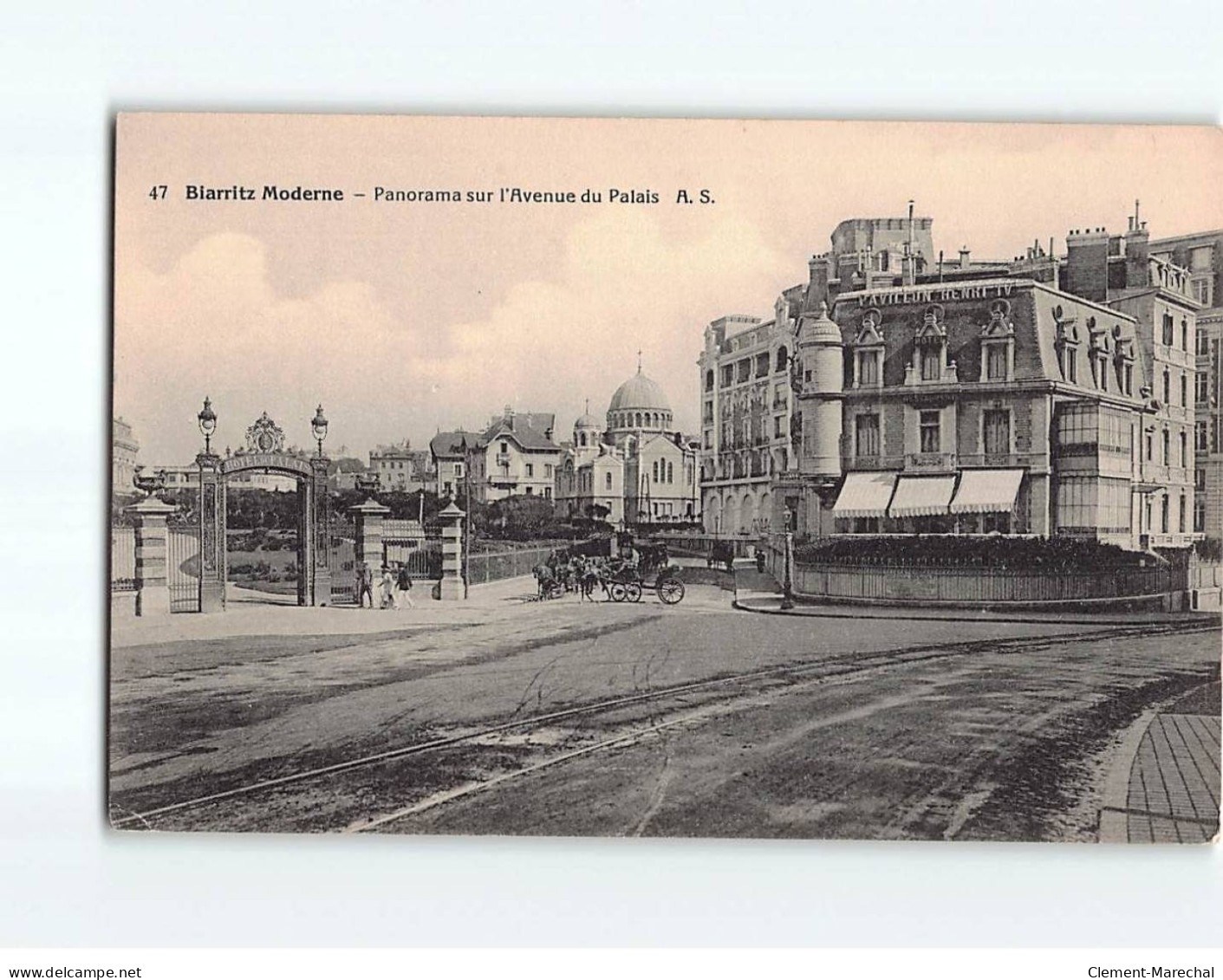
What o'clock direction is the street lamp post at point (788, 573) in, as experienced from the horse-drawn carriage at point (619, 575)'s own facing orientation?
The street lamp post is roughly at 6 o'clock from the horse-drawn carriage.

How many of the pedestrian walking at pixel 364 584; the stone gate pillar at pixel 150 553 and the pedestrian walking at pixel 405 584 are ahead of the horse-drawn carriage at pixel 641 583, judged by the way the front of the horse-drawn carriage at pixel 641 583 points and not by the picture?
3

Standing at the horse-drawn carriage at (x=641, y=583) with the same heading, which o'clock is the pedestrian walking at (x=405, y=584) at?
The pedestrian walking is roughly at 12 o'clock from the horse-drawn carriage.

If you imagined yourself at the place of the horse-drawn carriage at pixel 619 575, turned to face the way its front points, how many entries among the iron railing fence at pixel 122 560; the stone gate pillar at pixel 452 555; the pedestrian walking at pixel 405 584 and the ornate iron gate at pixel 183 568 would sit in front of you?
4

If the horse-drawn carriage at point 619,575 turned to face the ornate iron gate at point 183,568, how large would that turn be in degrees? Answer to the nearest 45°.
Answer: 0° — it already faces it

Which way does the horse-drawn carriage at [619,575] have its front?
to the viewer's left

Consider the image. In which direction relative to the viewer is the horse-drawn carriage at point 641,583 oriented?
to the viewer's left

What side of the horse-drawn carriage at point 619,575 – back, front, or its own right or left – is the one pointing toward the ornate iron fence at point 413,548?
front

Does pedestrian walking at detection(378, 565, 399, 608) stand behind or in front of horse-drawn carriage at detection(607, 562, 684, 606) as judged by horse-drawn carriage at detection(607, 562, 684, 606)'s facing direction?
in front

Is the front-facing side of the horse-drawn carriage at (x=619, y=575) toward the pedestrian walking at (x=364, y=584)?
yes

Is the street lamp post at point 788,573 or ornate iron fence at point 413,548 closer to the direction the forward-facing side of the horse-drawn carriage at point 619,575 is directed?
the ornate iron fence

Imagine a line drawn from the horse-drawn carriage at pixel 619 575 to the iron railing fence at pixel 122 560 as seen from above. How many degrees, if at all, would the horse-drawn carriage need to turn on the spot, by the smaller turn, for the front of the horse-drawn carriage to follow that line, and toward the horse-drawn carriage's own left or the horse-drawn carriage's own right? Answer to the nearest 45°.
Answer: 0° — it already faces it

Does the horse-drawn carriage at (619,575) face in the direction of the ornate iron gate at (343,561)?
yes
